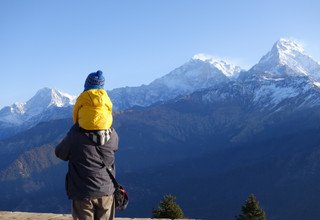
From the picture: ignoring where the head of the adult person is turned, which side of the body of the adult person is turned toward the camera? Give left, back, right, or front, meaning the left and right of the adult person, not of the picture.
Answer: back

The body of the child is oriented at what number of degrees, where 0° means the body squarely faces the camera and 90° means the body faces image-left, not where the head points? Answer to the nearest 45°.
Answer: approximately 180°
